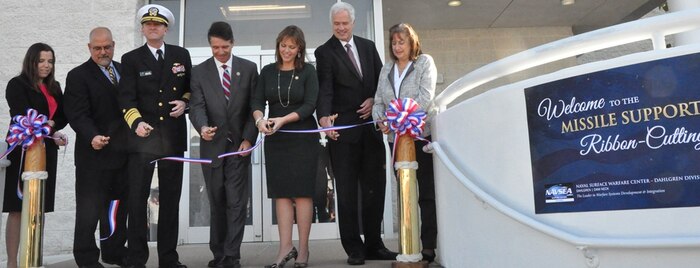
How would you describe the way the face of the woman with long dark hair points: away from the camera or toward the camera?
toward the camera

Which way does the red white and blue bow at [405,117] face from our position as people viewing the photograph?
facing the viewer

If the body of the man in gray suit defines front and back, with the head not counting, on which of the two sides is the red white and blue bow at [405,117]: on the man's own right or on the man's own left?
on the man's own left

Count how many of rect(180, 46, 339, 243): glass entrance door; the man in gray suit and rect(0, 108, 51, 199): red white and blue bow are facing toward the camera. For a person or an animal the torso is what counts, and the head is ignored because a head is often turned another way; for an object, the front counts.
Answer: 3

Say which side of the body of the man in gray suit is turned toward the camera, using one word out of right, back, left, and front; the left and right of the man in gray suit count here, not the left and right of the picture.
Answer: front

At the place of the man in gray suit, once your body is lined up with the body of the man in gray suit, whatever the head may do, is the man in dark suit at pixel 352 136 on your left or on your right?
on your left

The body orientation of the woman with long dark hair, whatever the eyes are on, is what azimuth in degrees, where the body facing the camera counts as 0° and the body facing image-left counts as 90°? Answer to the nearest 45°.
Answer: approximately 315°

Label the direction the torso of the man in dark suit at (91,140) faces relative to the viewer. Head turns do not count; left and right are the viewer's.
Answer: facing the viewer and to the right of the viewer

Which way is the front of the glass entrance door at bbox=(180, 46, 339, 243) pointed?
toward the camera

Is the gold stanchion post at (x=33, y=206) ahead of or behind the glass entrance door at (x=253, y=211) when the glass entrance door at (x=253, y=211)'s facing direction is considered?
ahead

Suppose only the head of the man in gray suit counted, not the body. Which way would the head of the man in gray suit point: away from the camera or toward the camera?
toward the camera

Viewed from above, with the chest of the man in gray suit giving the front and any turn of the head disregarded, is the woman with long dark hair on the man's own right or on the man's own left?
on the man's own right

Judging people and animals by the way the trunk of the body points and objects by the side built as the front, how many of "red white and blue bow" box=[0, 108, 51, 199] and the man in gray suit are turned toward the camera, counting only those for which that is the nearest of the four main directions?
2

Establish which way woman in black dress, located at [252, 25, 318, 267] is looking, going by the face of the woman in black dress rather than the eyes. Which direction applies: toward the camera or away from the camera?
toward the camera
